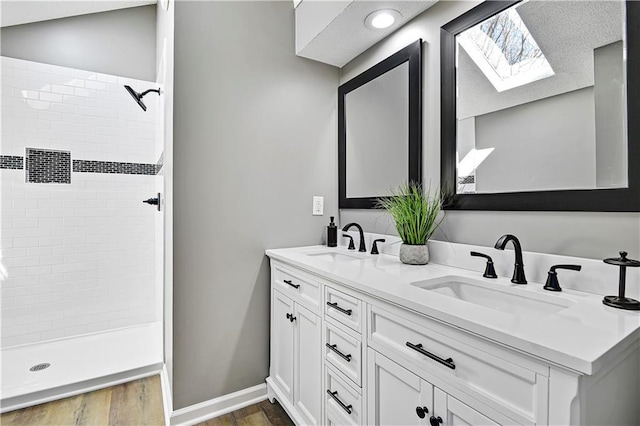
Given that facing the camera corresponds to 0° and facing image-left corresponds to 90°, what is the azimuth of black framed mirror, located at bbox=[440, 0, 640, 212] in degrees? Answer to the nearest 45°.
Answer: approximately 45°

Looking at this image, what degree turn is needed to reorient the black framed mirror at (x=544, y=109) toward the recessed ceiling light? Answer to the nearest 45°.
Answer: approximately 45° to its right

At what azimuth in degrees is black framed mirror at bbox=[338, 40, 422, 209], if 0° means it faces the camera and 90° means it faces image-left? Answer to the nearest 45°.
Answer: approximately 45°

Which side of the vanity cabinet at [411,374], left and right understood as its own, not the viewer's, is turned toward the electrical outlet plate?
right
